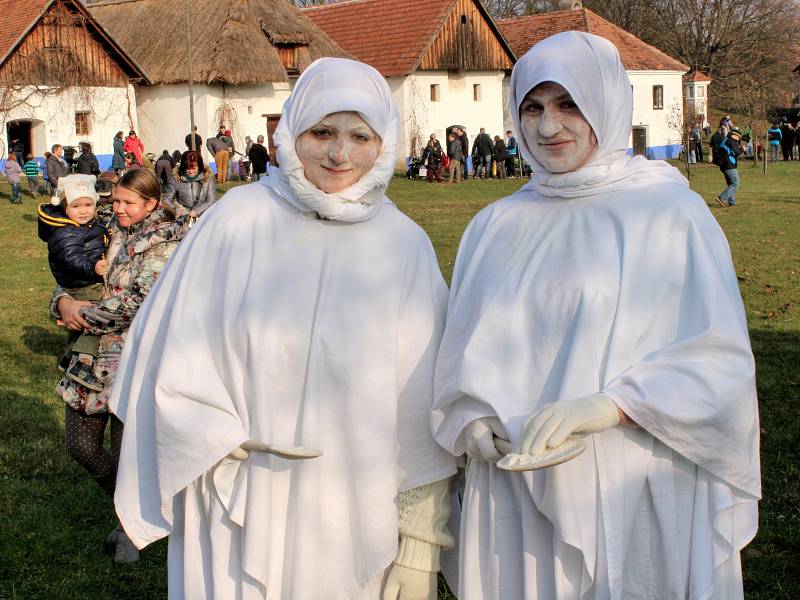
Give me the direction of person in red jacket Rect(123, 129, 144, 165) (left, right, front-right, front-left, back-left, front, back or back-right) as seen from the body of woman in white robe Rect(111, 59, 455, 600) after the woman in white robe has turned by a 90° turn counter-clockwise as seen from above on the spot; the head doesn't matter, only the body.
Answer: left

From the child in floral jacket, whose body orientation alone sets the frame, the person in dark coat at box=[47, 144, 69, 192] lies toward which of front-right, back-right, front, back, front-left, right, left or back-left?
back-right

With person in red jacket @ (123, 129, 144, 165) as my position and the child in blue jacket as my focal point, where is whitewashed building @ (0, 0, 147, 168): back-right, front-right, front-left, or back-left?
back-right

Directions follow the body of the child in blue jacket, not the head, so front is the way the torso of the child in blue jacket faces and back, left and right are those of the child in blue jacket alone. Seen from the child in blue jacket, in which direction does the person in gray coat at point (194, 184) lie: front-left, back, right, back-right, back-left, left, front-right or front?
back-left

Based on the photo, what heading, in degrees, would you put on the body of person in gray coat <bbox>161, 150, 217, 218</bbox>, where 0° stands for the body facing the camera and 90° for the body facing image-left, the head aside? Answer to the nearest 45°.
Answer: approximately 0°

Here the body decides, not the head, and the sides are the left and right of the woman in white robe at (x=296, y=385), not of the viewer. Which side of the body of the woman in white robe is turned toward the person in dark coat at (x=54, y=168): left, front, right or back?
back

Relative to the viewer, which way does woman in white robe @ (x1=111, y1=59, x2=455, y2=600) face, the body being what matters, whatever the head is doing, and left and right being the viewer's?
facing the viewer

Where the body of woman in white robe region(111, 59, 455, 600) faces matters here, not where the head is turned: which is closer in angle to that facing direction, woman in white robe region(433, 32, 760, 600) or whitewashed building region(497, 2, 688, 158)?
the woman in white robe

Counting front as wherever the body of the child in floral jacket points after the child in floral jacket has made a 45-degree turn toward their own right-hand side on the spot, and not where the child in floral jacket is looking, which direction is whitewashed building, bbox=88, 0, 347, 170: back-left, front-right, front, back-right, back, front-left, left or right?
right

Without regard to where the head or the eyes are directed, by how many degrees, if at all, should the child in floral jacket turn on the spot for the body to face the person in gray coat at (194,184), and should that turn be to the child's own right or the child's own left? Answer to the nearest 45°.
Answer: approximately 135° to the child's own right

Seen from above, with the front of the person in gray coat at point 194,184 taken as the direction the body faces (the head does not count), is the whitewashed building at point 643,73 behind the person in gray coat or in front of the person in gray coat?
behind

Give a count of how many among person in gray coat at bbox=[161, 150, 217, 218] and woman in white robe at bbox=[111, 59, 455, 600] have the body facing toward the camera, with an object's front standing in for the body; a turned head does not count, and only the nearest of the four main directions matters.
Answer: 2

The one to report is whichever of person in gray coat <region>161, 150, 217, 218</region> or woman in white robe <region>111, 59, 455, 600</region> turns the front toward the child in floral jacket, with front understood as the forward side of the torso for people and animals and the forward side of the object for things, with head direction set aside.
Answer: the person in gray coat

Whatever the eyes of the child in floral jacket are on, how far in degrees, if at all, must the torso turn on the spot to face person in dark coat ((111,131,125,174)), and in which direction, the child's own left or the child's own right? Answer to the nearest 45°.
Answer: approximately 135° to the child's own right

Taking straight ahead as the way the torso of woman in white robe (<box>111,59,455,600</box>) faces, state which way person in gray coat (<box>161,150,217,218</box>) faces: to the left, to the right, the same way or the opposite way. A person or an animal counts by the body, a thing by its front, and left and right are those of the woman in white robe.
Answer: the same way
